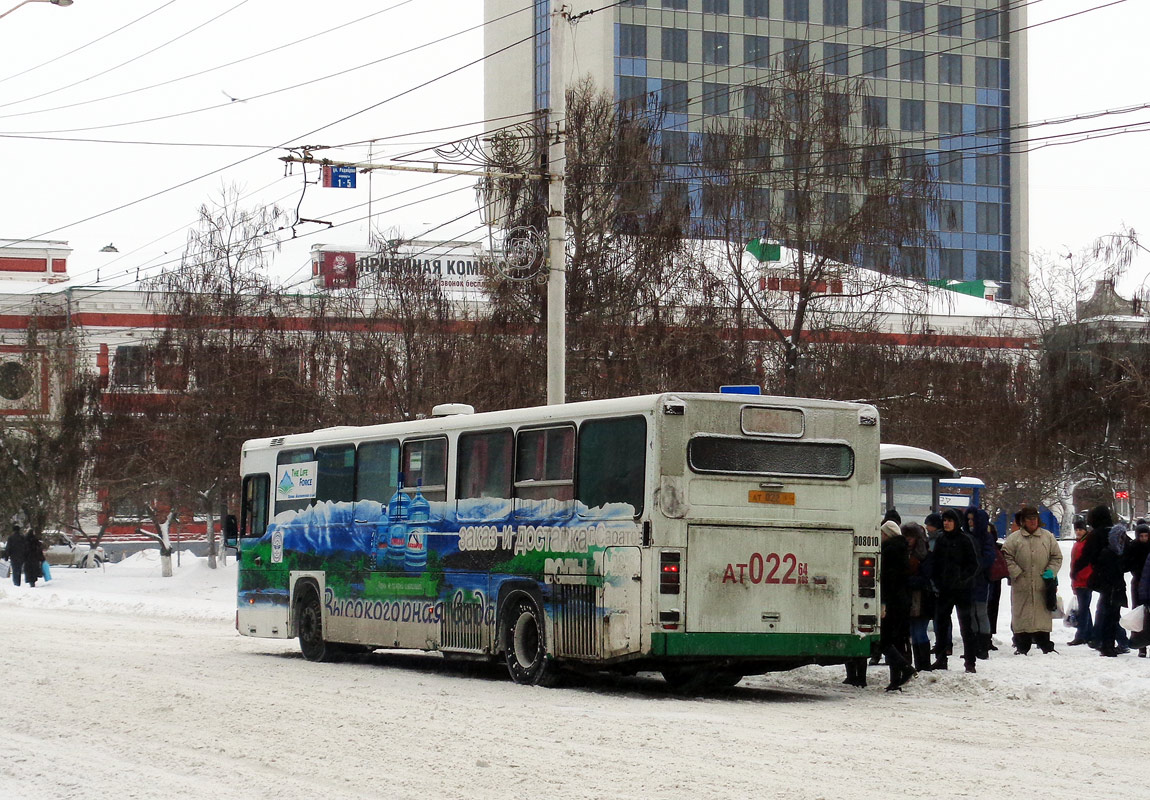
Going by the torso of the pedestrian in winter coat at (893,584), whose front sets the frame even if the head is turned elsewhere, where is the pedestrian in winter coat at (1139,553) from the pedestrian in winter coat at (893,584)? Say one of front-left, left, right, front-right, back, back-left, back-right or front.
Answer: back-right

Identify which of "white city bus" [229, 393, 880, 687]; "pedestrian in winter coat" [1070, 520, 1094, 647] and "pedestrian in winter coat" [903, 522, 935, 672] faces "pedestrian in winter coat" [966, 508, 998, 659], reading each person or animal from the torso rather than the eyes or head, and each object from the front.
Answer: "pedestrian in winter coat" [1070, 520, 1094, 647]

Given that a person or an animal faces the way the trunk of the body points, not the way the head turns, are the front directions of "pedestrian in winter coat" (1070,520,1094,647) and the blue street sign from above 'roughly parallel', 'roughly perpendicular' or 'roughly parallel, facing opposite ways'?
roughly perpendicular

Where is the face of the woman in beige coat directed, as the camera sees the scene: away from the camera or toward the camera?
toward the camera

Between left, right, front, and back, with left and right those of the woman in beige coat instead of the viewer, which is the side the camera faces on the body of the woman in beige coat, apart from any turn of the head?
front

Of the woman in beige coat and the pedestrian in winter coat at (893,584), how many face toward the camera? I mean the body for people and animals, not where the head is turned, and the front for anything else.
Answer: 1

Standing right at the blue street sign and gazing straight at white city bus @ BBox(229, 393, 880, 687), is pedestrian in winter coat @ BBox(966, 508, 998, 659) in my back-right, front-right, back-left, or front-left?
front-left

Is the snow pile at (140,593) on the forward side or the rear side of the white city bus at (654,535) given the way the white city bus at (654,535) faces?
on the forward side

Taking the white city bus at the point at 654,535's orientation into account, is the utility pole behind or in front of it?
in front

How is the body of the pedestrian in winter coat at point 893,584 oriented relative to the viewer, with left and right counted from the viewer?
facing to the left of the viewer

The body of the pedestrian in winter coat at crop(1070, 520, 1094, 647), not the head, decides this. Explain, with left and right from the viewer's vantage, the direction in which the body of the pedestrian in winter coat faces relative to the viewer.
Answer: facing the viewer and to the left of the viewer

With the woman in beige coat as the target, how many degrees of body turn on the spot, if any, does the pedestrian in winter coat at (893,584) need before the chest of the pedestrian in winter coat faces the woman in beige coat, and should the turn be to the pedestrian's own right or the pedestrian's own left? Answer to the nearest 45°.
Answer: approximately 135° to the pedestrian's own right

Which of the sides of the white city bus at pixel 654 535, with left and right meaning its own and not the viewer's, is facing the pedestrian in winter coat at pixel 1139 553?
right
